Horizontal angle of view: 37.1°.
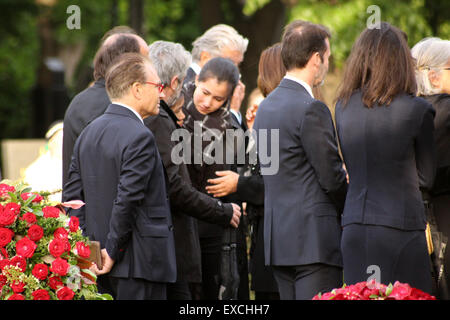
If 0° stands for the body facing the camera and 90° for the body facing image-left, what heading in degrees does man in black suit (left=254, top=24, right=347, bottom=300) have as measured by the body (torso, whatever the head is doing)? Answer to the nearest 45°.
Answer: approximately 225°

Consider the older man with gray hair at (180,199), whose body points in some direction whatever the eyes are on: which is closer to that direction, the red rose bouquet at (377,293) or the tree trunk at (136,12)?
the tree trunk

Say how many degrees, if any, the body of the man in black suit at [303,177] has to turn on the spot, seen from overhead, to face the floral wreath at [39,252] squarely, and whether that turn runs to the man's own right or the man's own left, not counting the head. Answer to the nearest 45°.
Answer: approximately 180°

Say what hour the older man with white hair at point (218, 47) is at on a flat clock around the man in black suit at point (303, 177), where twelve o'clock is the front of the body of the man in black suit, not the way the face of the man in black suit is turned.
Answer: The older man with white hair is roughly at 10 o'clock from the man in black suit.

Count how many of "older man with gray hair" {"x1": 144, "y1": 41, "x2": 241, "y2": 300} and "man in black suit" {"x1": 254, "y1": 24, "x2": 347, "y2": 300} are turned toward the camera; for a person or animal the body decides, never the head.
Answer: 0

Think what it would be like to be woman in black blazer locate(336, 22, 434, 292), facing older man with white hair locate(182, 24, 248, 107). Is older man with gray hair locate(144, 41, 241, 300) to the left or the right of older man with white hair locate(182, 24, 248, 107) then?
left

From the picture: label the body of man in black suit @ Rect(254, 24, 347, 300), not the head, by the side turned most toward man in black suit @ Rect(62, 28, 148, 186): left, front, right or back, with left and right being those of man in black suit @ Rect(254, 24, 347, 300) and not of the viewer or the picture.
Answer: left

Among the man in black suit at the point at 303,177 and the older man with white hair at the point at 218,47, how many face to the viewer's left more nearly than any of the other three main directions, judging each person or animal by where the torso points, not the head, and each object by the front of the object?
0
